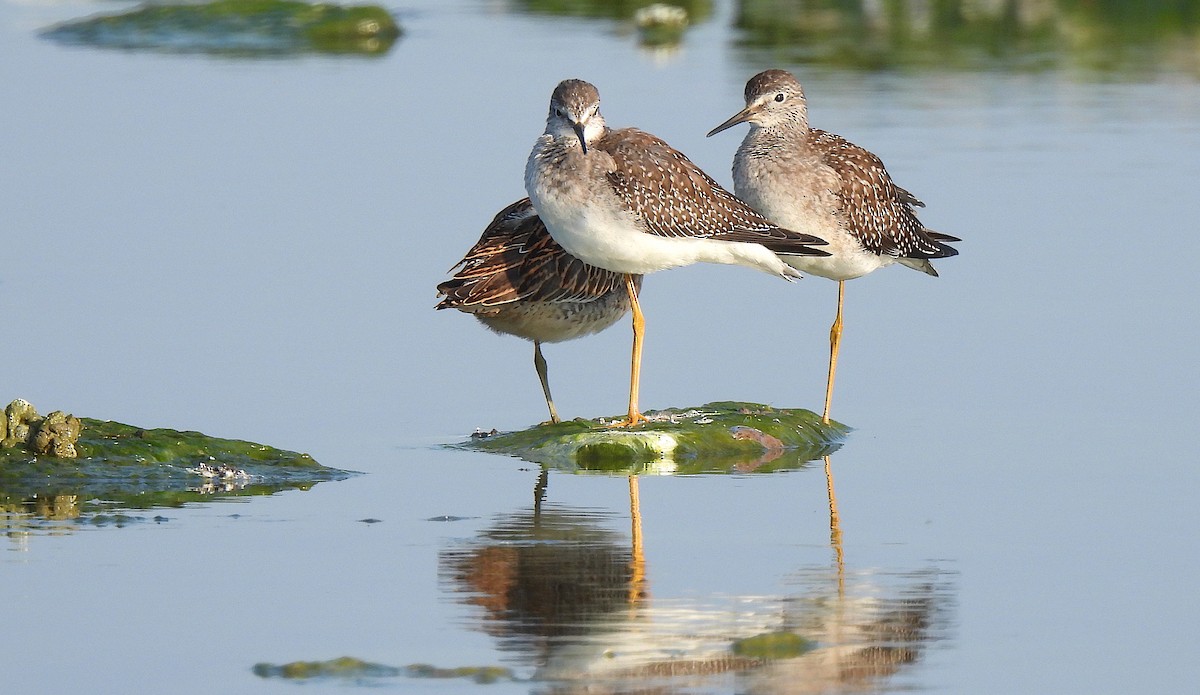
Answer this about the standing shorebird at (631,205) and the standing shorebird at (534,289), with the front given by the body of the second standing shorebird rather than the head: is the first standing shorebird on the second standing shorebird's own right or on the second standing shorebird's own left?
on the second standing shorebird's own right

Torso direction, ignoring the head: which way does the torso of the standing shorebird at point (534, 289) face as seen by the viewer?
to the viewer's right

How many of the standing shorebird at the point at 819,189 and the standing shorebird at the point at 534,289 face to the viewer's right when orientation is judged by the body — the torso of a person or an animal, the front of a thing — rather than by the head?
1

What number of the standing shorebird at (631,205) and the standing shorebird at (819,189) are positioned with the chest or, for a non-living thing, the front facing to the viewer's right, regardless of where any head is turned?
0

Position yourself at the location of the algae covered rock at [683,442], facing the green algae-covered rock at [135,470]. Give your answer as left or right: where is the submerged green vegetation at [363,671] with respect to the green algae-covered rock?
left

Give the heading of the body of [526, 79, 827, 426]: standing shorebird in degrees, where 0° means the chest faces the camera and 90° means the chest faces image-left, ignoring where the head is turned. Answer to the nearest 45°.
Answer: approximately 45°

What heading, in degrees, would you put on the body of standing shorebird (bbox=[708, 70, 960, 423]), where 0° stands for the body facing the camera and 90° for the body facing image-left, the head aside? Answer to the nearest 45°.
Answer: approximately 45°

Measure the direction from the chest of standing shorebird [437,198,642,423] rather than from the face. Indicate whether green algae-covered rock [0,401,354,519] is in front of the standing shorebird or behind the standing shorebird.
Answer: behind

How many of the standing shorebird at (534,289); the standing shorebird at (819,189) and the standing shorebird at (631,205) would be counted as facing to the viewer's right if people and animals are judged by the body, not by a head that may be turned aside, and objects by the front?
1

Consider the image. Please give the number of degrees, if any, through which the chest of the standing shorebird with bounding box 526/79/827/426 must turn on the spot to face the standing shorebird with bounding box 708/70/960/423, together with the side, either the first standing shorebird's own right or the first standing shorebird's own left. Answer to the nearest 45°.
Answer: approximately 180°

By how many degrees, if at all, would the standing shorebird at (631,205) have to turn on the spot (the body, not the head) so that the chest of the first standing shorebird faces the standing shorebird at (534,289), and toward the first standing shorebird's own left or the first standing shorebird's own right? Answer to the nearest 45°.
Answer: approximately 90° to the first standing shorebird's own right

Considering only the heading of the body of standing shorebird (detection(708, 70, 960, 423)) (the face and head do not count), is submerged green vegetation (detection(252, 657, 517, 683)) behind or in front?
in front
